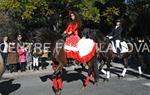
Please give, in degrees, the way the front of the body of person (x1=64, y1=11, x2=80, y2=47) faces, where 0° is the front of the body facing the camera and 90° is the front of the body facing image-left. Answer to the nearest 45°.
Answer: approximately 45°
